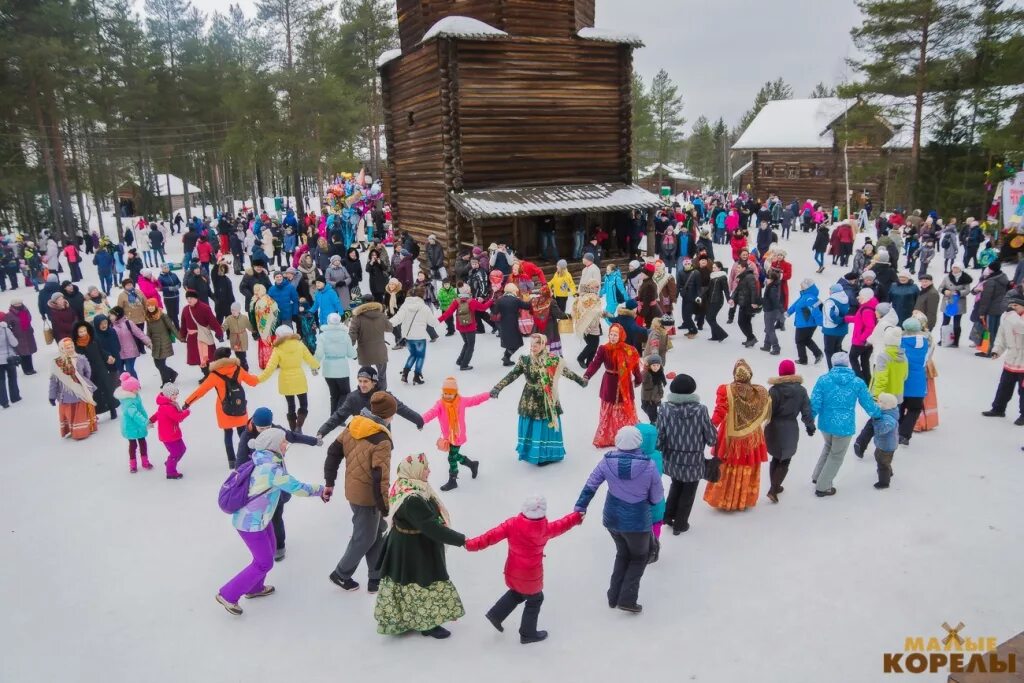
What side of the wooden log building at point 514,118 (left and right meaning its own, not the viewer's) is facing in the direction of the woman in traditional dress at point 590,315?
front

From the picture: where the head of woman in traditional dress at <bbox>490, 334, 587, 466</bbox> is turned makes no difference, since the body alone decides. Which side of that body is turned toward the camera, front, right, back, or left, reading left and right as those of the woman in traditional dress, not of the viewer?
front

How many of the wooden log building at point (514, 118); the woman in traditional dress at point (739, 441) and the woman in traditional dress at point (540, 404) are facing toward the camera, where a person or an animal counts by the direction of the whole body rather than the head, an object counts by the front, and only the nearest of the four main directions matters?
2

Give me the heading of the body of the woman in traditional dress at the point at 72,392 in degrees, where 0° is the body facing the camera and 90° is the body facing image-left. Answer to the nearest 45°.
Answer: approximately 315°

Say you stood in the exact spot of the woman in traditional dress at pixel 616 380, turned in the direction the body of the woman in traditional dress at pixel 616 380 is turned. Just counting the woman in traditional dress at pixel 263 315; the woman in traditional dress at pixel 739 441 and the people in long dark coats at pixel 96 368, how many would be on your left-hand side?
1

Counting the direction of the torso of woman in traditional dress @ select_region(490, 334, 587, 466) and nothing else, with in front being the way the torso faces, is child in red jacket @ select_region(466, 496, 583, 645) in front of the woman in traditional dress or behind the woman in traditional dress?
in front

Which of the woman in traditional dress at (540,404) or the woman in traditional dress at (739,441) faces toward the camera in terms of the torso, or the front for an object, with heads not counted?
the woman in traditional dress at (540,404)

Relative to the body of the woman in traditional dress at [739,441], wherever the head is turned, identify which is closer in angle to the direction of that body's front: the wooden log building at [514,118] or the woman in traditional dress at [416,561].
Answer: the wooden log building

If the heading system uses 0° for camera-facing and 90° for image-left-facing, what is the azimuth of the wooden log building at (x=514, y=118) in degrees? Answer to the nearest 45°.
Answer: approximately 0°

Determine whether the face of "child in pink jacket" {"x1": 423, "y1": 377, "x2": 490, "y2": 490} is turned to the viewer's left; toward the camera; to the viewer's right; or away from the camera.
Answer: toward the camera

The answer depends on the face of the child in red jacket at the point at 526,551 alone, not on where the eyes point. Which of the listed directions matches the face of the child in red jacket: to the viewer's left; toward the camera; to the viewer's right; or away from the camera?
away from the camera

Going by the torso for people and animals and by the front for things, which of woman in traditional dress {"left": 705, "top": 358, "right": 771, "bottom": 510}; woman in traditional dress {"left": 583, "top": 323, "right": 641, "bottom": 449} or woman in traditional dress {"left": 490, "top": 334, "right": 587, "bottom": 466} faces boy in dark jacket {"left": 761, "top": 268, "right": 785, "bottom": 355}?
woman in traditional dress {"left": 705, "top": 358, "right": 771, "bottom": 510}

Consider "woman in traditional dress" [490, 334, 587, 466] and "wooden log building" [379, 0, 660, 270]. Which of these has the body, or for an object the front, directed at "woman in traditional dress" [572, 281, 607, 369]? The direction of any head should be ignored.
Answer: the wooden log building
